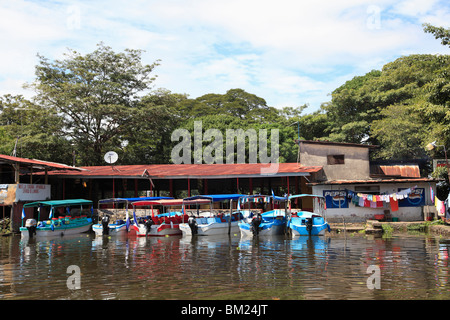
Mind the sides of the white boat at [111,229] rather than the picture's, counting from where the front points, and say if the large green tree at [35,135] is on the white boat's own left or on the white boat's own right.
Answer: on the white boat's own left

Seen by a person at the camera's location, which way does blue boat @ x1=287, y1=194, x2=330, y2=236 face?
facing away from the viewer

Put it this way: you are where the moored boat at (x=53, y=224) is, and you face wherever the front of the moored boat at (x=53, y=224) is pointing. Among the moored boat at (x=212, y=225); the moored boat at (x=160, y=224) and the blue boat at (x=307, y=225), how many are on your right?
3

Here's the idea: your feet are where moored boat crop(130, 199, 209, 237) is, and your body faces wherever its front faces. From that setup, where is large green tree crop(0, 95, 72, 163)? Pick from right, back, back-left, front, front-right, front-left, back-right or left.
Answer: left

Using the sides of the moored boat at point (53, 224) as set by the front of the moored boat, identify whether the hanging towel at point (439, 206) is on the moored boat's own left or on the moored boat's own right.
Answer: on the moored boat's own right

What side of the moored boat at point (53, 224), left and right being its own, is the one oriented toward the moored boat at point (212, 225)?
right
